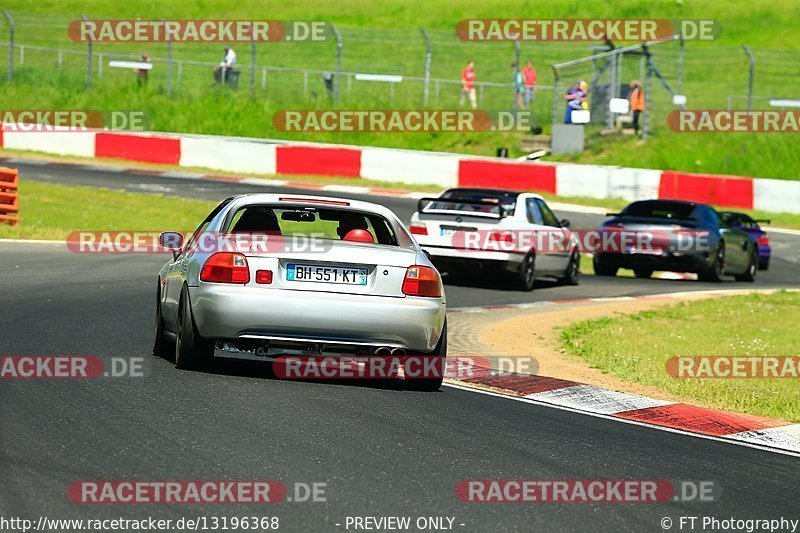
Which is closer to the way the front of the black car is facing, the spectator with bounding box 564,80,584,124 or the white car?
the spectator

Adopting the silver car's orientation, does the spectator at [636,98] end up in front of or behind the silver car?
in front

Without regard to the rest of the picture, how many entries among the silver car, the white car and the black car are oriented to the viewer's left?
0

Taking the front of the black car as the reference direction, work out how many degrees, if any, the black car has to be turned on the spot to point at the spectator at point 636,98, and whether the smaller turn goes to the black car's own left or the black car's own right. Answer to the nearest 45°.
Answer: approximately 45° to the black car's own left

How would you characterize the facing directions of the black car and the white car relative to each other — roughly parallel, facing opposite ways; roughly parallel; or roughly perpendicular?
roughly parallel

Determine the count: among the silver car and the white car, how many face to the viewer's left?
0

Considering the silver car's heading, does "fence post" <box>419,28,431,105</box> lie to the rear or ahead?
ahead

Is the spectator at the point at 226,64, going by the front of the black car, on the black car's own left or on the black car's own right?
on the black car's own left

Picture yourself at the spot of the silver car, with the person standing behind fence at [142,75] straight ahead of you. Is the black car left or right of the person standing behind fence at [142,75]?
right

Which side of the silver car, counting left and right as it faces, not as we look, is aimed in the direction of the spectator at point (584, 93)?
front

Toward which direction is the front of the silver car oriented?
away from the camera

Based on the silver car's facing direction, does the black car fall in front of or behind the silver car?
in front
